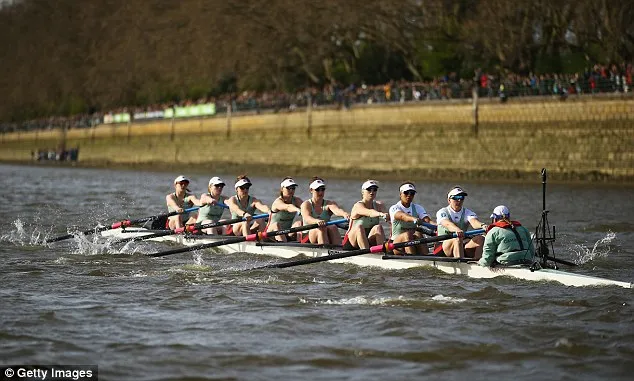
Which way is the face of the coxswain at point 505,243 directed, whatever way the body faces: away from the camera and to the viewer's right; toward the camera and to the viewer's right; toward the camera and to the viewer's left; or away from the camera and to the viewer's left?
away from the camera and to the viewer's left

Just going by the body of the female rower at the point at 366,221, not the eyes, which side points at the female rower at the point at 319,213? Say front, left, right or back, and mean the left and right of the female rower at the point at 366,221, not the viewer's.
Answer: back

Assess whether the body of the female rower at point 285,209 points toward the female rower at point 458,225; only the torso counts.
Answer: yes

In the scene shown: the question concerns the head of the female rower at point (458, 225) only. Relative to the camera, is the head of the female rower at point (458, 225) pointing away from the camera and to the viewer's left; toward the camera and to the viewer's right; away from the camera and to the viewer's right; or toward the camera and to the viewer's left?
toward the camera and to the viewer's right

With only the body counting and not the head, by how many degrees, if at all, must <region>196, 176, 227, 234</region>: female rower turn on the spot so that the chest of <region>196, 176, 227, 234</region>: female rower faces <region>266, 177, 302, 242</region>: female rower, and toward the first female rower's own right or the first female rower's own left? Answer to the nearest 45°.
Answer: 0° — they already face them

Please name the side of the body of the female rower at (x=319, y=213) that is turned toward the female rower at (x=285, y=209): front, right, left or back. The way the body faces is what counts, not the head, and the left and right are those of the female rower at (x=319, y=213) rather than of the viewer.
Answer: back

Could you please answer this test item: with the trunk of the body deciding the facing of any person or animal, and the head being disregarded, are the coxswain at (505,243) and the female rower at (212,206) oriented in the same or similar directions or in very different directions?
very different directions

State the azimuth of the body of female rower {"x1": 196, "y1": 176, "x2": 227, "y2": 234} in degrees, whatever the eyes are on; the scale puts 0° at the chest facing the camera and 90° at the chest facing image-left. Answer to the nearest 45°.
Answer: approximately 315°

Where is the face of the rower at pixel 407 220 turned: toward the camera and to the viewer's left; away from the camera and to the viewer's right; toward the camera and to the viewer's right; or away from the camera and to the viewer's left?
toward the camera and to the viewer's right
